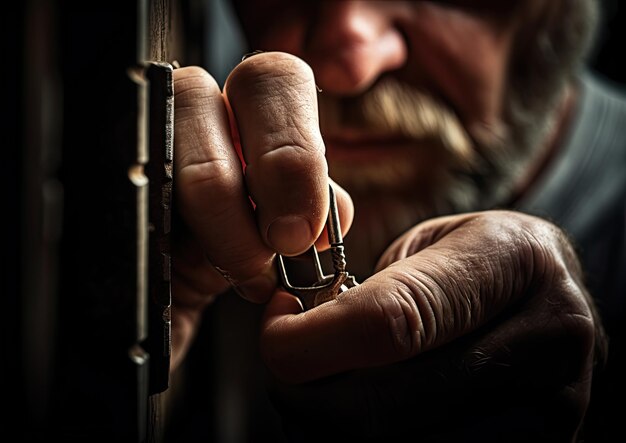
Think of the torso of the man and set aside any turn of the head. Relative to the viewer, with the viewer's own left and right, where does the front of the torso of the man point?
facing the viewer and to the left of the viewer
